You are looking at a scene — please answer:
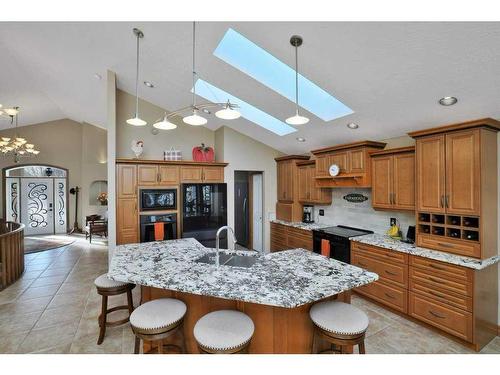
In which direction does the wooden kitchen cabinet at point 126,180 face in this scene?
toward the camera

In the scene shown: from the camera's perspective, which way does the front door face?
toward the camera

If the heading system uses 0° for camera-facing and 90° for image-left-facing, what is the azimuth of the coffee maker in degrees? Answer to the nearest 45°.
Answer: approximately 45°

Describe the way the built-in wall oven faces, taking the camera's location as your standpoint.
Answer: facing the viewer

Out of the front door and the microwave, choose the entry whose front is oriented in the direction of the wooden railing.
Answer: the front door

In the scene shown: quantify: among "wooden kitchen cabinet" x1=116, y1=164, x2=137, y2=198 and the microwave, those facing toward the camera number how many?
2

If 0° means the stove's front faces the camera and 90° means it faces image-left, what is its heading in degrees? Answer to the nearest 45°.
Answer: approximately 45°

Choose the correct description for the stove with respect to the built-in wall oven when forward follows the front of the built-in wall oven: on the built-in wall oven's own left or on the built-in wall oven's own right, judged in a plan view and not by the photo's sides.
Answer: on the built-in wall oven's own left

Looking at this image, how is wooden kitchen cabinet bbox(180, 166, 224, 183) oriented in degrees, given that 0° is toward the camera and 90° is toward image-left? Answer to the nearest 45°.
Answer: approximately 0°

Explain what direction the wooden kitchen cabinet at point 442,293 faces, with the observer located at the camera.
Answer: facing the viewer and to the left of the viewer

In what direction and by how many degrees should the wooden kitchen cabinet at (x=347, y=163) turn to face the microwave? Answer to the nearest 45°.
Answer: approximately 45° to its right

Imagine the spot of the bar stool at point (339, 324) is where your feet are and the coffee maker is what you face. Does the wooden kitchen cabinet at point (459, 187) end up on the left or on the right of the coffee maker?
right

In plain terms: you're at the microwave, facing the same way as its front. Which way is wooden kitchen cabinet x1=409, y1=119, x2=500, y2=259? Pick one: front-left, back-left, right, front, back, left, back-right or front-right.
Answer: front-left

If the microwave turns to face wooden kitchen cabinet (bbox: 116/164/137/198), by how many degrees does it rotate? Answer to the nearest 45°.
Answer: approximately 90° to its right

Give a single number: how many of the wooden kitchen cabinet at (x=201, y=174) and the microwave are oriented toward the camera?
2

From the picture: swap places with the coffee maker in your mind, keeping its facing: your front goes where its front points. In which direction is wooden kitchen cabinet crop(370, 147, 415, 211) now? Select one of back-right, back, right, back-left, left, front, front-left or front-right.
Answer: left

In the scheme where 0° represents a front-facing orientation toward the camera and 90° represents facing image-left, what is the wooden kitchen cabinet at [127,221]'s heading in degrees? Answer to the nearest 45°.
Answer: approximately 0°

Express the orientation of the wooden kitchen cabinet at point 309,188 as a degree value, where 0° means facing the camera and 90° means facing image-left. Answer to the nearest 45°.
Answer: approximately 45°
